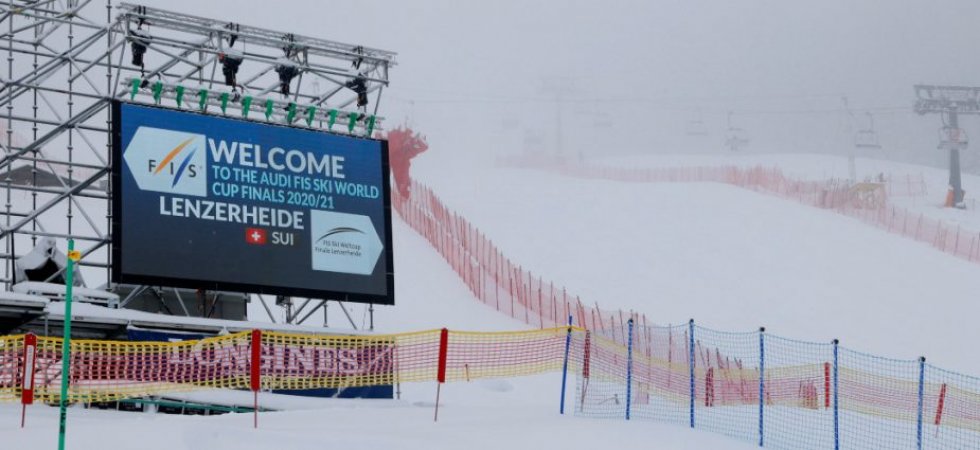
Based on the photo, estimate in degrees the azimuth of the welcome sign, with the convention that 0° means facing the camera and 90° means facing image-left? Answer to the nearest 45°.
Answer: approximately 315°

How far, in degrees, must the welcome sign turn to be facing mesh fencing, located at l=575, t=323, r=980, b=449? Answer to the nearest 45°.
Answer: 0° — it already faces it

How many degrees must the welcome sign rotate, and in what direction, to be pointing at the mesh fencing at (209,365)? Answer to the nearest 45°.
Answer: approximately 45° to its right

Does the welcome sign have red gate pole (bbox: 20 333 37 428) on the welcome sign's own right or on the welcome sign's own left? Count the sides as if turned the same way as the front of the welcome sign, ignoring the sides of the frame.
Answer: on the welcome sign's own right
